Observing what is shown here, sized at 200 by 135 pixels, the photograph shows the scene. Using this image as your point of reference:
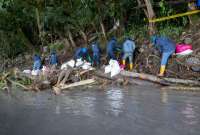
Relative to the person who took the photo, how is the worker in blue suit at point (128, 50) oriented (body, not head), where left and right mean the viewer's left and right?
facing away from the viewer

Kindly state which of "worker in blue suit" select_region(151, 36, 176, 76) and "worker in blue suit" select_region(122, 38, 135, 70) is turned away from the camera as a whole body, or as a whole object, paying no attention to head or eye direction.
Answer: "worker in blue suit" select_region(122, 38, 135, 70)

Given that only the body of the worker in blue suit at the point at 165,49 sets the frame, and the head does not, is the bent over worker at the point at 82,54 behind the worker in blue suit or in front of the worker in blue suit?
in front

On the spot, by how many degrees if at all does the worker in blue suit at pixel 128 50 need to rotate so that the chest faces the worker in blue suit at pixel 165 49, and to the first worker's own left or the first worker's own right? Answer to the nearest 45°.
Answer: approximately 135° to the first worker's own right

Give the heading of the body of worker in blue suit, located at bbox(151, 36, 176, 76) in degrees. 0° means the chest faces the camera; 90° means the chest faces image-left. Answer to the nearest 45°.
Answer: approximately 90°

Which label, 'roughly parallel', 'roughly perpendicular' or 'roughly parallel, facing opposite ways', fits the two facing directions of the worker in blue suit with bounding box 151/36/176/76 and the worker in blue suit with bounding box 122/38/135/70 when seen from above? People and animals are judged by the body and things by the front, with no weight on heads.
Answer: roughly perpendicular

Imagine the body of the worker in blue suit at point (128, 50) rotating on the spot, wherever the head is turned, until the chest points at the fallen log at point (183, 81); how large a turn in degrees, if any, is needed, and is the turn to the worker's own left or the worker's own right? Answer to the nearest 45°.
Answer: approximately 135° to the worker's own right

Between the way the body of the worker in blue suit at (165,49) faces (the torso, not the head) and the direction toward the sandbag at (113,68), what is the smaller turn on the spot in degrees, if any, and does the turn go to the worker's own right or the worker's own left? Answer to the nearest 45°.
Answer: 0° — they already face it

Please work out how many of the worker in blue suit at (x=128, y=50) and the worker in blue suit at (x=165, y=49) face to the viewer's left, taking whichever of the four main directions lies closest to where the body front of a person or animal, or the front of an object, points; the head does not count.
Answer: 1
